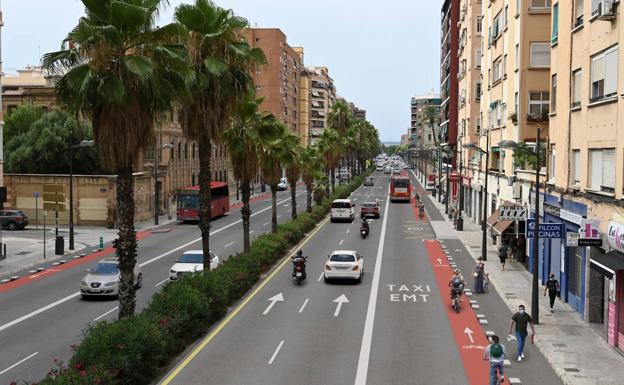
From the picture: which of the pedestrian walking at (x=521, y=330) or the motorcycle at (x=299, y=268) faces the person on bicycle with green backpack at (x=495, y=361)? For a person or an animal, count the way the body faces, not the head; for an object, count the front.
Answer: the pedestrian walking at (x=521, y=330)

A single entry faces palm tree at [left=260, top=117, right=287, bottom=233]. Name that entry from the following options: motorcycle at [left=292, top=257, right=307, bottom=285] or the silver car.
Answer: the motorcycle

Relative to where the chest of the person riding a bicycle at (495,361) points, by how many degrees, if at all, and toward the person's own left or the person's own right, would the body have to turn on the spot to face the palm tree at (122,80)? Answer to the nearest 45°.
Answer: approximately 90° to the person's own left

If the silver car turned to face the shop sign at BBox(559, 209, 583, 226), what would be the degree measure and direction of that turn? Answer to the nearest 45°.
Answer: approximately 135° to its left

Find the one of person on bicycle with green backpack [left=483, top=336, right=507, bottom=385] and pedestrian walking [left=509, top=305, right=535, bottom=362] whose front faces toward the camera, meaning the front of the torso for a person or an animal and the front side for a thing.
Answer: pedestrian walking [left=509, top=305, right=535, bottom=362]

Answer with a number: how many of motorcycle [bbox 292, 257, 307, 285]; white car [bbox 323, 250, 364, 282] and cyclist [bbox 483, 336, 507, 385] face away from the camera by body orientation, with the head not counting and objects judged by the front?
3

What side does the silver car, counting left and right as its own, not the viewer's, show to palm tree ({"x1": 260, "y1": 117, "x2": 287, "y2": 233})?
back

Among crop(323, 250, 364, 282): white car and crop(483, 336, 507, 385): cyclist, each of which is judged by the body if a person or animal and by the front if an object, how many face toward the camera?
0

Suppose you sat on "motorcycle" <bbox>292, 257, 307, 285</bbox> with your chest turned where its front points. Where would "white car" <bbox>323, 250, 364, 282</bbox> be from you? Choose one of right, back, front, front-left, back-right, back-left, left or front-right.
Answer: right

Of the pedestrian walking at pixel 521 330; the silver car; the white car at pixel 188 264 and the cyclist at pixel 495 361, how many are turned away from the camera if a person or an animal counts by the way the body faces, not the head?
1

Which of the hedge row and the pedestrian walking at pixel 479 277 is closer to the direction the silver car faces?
the hedge row

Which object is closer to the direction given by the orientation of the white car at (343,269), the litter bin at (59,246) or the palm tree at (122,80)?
the litter bin

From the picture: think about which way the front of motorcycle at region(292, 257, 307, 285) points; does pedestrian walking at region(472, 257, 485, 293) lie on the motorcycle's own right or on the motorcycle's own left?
on the motorcycle's own right

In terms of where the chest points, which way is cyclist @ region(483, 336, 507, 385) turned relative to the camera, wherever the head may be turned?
away from the camera

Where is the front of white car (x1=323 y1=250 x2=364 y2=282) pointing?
away from the camera

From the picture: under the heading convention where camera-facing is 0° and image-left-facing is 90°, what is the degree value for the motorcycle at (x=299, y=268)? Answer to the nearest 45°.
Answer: approximately 180°

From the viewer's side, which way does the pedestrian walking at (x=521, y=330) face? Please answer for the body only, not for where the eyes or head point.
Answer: toward the camera

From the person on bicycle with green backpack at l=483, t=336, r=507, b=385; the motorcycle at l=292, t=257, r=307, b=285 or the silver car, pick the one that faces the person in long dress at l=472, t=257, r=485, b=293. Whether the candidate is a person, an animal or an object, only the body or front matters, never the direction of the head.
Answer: the person on bicycle with green backpack at l=483, t=336, r=507, b=385

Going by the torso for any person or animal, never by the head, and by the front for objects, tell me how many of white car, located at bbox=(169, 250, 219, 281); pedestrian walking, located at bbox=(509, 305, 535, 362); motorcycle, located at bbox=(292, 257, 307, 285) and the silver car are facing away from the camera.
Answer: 1
